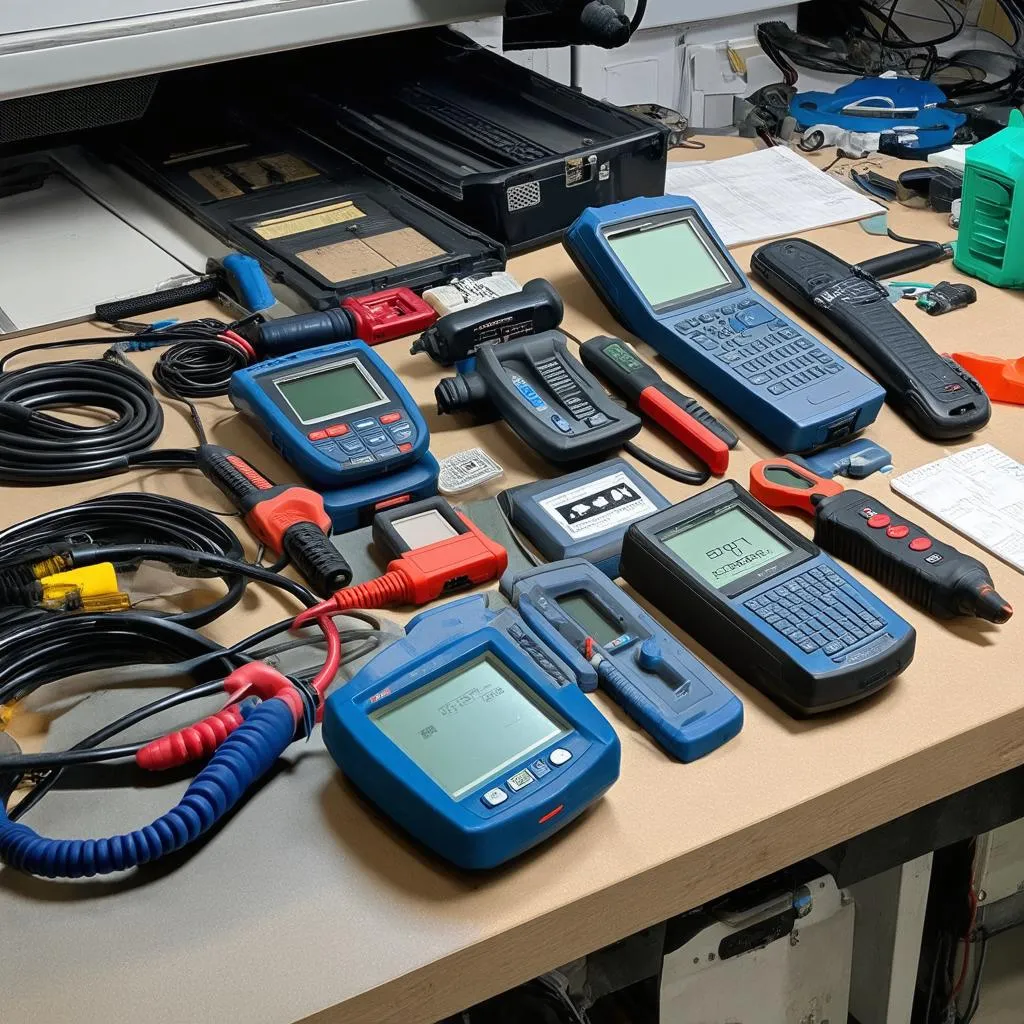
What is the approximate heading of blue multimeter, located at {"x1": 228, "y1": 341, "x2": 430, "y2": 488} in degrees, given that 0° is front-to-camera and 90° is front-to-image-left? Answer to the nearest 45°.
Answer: approximately 315°

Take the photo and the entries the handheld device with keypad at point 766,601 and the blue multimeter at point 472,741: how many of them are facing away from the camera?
0

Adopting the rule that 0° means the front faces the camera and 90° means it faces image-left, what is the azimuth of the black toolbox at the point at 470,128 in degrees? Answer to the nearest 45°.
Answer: approximately 315°

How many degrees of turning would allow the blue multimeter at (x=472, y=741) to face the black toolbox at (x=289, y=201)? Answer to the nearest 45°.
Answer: approximately 135° to its left

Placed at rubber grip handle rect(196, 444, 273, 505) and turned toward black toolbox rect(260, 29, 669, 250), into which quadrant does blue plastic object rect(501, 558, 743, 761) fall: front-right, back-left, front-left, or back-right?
back-right

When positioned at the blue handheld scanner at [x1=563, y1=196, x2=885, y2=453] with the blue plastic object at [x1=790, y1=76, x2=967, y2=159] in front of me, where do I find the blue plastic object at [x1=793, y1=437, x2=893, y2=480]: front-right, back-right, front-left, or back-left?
back-right
